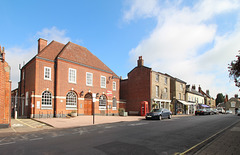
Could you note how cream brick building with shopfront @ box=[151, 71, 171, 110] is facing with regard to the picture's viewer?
facing the viewer and to the right of the viewer

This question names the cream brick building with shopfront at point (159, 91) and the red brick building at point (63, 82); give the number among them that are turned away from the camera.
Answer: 0

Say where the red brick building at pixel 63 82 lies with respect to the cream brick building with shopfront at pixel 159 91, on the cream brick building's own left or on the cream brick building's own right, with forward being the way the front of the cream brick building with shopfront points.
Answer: on the cream brick building's own right

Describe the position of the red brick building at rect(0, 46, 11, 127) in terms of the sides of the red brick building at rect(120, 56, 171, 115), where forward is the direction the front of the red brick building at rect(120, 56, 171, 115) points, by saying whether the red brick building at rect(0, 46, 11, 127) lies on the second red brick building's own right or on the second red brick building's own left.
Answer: on the second red brick building's own right

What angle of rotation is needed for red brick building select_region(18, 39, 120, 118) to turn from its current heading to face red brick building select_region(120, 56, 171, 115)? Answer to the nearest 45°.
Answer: approximately 90° to its left

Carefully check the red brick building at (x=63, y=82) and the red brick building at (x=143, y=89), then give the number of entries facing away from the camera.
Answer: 0

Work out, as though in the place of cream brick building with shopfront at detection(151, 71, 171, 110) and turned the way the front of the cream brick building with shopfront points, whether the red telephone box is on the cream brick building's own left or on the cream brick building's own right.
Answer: on the cream brick building's own right

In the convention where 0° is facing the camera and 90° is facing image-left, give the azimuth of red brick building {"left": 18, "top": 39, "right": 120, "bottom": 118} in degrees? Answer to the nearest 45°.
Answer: approximately 315°
